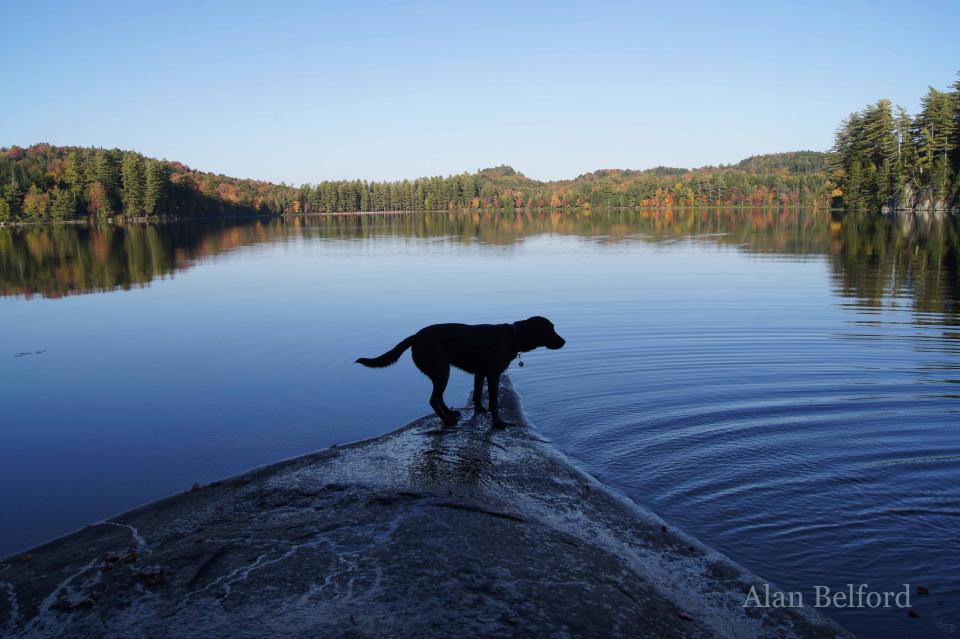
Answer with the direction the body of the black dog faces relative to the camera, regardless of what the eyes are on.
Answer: to the viewer's right
